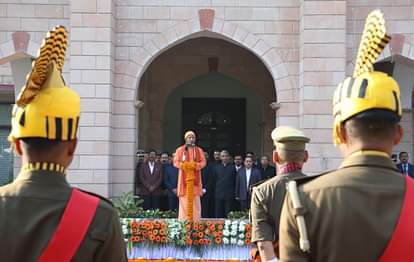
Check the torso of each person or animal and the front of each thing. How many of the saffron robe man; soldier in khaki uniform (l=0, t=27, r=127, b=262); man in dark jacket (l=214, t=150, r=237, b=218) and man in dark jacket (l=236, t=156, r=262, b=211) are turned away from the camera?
1

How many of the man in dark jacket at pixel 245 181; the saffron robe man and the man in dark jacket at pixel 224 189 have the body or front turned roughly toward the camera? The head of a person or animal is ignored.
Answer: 3

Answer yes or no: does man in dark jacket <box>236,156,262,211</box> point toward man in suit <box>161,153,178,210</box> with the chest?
no

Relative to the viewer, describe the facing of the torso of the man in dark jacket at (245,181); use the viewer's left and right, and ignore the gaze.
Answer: facing the viewer

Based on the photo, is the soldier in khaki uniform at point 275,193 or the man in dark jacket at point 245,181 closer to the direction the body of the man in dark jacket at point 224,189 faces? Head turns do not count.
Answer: the soldier in khaki uniform

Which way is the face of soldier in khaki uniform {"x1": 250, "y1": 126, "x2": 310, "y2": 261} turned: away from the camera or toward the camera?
away from the camera

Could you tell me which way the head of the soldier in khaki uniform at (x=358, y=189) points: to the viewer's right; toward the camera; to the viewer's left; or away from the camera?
away from the camera

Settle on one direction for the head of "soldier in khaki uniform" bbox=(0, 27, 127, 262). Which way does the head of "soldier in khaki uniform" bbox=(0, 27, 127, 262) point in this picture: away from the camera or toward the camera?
away from the camera

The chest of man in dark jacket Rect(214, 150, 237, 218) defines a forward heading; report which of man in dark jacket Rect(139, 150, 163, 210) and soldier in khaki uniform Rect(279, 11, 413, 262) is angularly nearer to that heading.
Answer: the soldier in khaki uniform

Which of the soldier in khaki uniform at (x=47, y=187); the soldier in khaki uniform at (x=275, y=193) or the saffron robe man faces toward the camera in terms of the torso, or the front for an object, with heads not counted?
the saffron robe man

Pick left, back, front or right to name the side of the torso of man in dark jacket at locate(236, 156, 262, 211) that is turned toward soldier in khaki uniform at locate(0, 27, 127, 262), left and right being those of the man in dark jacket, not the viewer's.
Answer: front

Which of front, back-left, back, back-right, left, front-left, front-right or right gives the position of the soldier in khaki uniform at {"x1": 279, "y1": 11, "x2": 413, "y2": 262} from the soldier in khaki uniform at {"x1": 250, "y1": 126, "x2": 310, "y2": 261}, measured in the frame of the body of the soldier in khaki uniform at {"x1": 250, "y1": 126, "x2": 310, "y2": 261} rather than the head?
back

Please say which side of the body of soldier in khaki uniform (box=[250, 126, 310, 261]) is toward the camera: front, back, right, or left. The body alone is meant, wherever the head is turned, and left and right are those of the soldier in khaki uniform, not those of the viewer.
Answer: back

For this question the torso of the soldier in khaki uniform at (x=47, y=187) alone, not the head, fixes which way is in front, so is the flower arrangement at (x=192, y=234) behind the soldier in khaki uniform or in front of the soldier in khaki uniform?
in front

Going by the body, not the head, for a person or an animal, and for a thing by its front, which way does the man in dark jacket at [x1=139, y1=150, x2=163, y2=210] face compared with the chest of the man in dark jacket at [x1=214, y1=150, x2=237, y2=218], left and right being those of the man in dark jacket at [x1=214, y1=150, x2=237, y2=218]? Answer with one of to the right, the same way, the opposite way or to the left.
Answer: the same way

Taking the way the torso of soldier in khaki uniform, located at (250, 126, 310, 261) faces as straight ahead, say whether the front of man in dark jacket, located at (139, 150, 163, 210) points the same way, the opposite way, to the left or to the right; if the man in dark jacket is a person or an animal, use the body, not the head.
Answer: the opposite way

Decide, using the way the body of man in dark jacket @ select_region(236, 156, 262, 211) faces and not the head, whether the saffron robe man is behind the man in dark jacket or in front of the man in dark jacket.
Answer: in front

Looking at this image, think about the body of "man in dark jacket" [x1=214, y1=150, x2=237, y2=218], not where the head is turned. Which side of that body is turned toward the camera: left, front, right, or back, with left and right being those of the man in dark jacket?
front

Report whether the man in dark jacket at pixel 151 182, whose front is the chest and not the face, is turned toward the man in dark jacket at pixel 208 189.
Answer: no

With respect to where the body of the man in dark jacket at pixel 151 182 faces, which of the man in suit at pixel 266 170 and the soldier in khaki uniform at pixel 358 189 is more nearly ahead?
the soldier in khaki uniform

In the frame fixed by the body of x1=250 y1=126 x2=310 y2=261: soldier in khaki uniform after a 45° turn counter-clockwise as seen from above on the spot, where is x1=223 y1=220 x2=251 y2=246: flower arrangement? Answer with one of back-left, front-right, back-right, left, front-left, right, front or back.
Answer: front-right

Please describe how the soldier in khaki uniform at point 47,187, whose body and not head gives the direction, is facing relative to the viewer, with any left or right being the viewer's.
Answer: facing away from the viewer

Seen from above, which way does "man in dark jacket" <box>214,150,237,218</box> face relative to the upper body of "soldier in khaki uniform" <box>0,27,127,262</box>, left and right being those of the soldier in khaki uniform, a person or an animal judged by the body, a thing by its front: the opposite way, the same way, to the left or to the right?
the opposite way

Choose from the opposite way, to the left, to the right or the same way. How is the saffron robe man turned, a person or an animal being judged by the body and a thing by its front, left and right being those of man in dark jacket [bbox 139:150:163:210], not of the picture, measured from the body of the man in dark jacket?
the same way
